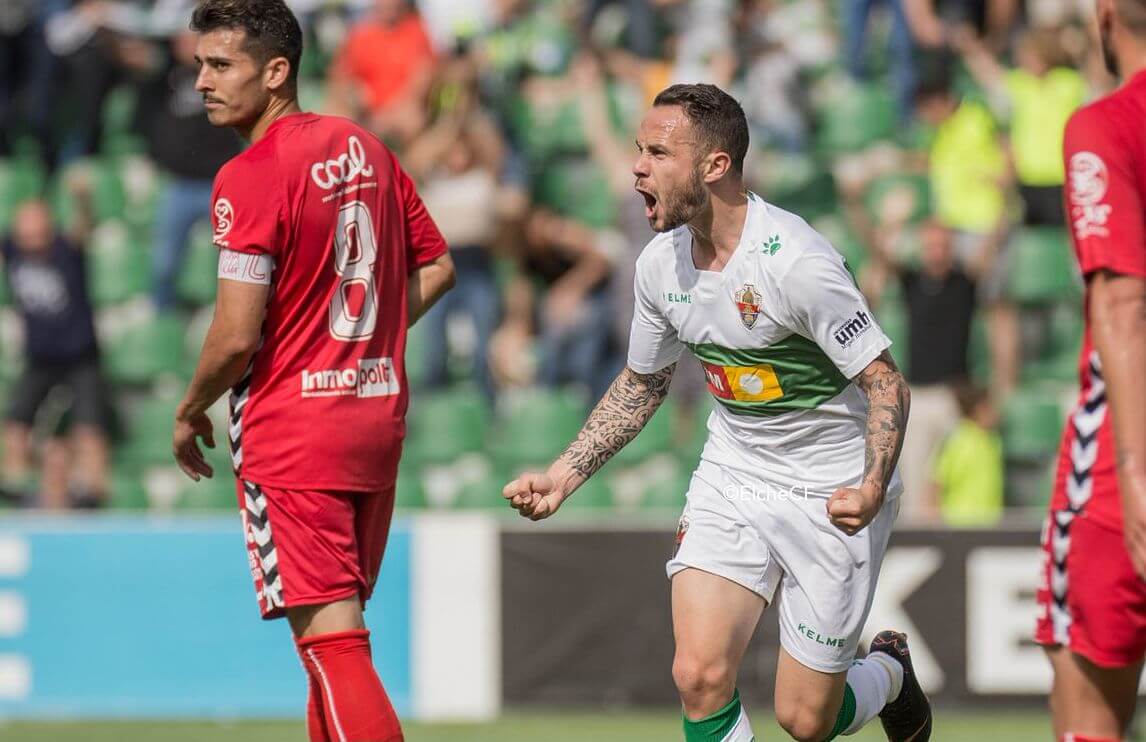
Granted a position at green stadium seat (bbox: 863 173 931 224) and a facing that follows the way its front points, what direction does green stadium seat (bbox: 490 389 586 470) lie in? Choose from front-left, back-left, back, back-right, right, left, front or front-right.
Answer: front-right

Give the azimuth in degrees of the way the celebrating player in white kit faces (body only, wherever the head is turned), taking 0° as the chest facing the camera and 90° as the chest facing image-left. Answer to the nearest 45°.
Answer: approximately 45°

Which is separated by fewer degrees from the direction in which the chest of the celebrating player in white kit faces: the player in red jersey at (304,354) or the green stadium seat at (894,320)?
the player in red jersey

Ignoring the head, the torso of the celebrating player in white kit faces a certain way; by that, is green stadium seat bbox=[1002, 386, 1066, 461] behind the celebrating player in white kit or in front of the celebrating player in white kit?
behind

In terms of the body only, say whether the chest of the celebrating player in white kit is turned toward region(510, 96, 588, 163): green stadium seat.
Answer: no

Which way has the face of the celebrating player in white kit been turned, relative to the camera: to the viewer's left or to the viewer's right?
to the viewer's left

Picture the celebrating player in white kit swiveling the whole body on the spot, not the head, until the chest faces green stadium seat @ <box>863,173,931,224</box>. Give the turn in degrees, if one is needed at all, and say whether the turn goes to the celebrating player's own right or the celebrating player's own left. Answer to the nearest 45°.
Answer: approximately 135° to the celebrating player's own right

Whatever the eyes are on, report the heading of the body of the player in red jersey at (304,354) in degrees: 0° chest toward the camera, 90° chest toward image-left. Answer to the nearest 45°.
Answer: approximately 135°

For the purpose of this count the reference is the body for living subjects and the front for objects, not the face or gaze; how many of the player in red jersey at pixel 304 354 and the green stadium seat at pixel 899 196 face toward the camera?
1

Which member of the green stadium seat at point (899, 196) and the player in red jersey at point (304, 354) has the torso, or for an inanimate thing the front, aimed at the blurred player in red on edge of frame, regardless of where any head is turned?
the green stadium seat

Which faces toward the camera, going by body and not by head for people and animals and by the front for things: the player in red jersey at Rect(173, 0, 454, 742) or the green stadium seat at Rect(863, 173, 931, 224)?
the green stadium seat

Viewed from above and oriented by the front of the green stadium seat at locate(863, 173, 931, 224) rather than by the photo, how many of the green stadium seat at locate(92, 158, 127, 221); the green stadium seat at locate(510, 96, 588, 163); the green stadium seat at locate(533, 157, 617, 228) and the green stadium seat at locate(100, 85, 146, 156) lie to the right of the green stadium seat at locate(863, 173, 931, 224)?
4

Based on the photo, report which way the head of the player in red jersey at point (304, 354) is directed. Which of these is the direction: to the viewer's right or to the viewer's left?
to the viewer's left

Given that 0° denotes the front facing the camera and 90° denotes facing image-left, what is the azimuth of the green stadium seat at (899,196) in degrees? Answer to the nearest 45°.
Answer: approximately 0°

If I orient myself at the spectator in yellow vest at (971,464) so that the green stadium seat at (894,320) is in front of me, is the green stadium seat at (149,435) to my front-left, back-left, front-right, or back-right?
front-left
